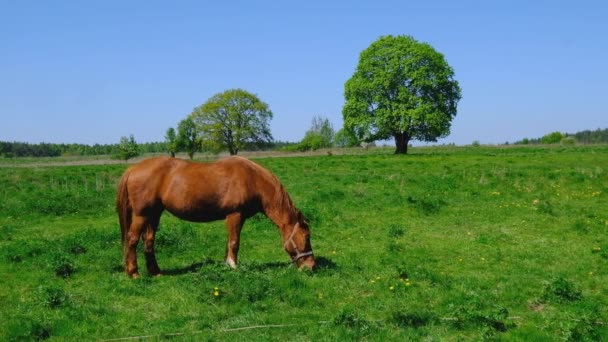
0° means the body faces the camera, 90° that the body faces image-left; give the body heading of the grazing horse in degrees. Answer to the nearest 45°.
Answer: approximately 270°
